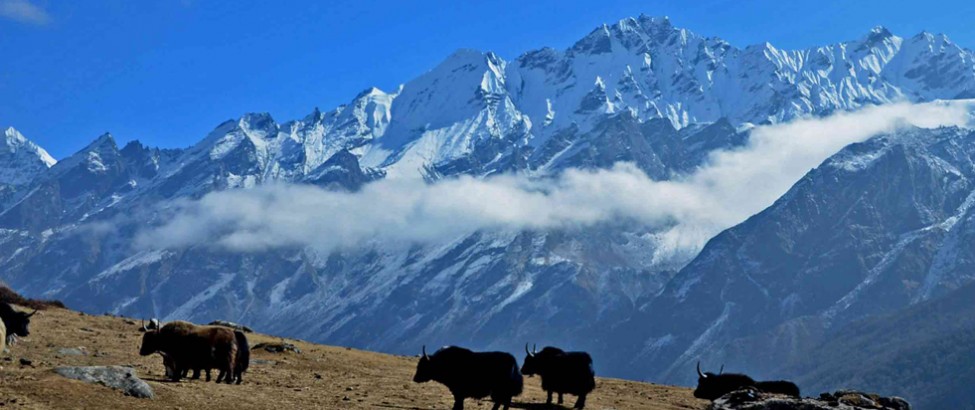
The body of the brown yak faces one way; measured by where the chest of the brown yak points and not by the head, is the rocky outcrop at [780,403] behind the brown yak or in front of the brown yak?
behind

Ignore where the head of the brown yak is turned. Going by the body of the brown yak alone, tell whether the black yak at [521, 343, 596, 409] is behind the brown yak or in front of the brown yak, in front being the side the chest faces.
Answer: behind

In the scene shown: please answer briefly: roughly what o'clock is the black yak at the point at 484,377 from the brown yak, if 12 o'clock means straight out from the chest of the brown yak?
The black yak is roughly at 7 o'clock from the brown yak.

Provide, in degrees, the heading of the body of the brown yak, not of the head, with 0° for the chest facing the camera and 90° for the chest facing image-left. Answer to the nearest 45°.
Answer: approximately 90°

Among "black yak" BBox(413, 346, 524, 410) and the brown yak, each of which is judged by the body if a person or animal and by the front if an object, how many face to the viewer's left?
2

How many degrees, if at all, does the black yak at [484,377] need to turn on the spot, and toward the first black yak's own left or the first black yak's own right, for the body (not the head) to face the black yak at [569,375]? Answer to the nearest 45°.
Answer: approximately 135° to the first black yak's own right

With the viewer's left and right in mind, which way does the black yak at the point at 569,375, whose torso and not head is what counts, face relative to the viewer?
facing to the left of the viewer

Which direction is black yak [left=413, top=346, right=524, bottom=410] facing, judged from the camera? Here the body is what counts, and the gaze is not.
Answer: to the viewer's left
